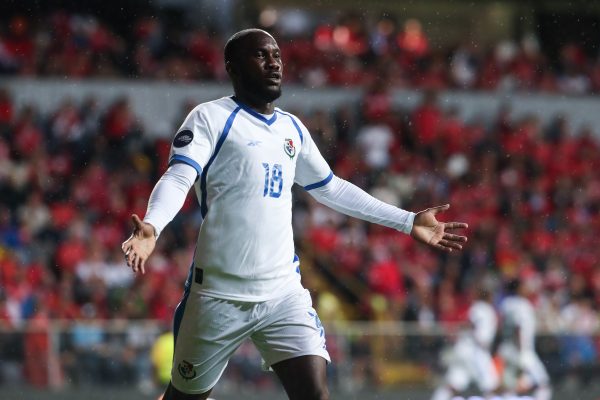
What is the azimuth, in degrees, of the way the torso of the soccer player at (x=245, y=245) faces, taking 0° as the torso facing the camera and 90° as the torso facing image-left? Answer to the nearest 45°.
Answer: approximately 315°

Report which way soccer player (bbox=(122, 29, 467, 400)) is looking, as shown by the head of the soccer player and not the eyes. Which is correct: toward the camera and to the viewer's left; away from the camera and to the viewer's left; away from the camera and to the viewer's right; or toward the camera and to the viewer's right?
toward the camera and to the viewer's right
